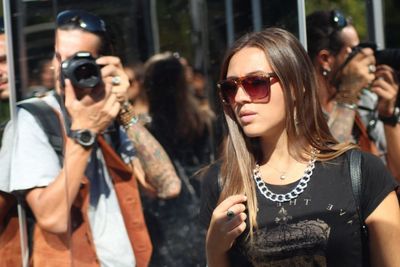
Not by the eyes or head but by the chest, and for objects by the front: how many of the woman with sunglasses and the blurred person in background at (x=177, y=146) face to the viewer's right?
0

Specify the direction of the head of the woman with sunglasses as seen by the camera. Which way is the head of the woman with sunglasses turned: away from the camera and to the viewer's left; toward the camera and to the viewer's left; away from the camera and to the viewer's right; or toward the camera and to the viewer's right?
toward the camera and to the viewer's left

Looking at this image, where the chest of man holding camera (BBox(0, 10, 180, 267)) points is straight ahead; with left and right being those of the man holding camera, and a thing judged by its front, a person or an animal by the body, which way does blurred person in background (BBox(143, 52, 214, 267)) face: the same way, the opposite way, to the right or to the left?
the opposite way

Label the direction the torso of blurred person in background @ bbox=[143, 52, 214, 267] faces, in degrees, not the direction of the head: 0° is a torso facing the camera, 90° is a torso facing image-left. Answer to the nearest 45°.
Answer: approximately 180°

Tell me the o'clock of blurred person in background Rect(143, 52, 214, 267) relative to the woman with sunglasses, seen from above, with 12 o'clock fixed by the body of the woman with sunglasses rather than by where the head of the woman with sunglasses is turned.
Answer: The blurred person in background is roughly at 4 o'clock from the woman with sunglasses.

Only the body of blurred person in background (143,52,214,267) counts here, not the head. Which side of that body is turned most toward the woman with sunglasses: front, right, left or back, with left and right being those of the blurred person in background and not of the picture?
back

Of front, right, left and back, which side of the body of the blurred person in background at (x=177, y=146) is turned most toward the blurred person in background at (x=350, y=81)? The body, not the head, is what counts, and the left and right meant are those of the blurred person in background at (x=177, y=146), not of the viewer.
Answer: right

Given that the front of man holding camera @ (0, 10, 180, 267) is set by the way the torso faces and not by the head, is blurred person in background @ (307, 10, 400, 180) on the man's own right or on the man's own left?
on the man's own left

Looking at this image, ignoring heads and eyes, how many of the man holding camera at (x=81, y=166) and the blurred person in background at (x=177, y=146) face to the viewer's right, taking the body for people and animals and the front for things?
0

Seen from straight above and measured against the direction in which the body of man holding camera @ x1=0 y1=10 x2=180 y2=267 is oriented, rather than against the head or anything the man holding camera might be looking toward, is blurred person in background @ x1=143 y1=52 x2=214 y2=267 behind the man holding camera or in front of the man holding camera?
behind

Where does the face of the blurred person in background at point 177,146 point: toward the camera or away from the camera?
away from the camera
